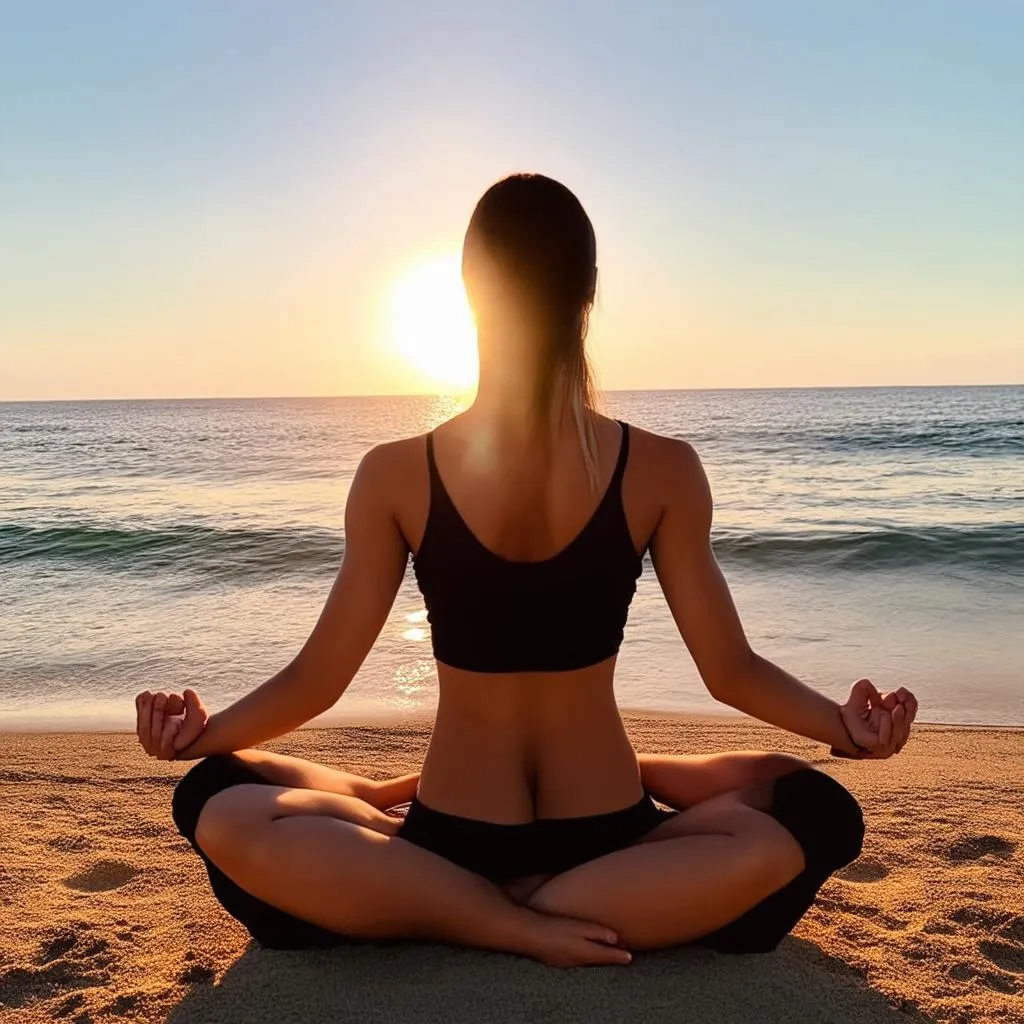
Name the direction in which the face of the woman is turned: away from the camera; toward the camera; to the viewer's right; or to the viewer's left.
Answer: away from the camera

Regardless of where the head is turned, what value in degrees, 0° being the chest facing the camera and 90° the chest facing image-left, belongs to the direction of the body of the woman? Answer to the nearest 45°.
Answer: approximately 180°
